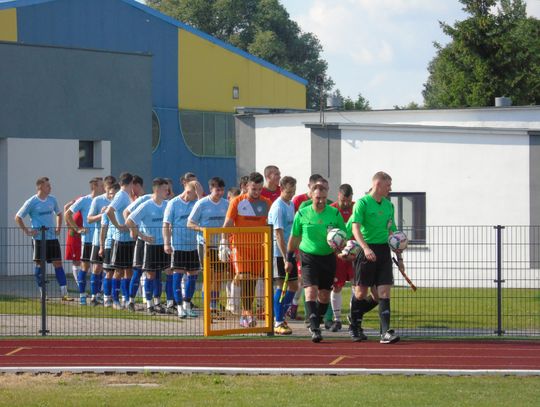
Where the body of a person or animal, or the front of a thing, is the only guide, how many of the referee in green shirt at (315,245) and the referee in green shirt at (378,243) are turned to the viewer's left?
0

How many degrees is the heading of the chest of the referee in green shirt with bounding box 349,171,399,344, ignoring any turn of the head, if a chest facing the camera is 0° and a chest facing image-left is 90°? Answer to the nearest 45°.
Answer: approximately 315°

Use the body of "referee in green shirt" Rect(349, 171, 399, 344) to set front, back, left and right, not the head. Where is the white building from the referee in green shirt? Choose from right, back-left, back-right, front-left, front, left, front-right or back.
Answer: back-left

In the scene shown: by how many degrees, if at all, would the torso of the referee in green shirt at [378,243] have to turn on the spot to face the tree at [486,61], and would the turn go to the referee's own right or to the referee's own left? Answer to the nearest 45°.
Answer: approximately 135° to the referee's own left

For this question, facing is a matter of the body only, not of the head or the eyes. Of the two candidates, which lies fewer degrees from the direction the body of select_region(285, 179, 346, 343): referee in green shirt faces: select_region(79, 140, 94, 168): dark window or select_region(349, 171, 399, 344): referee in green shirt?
the referee in green shirt

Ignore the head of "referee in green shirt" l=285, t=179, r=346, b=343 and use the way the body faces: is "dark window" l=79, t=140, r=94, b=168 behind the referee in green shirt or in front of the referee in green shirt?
behind

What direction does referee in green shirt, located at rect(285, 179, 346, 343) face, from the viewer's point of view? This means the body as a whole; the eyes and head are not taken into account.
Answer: toward the camera

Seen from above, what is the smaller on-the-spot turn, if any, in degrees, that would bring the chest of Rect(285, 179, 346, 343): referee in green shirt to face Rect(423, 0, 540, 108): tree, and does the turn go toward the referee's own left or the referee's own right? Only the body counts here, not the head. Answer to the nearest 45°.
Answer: approximately 180°
